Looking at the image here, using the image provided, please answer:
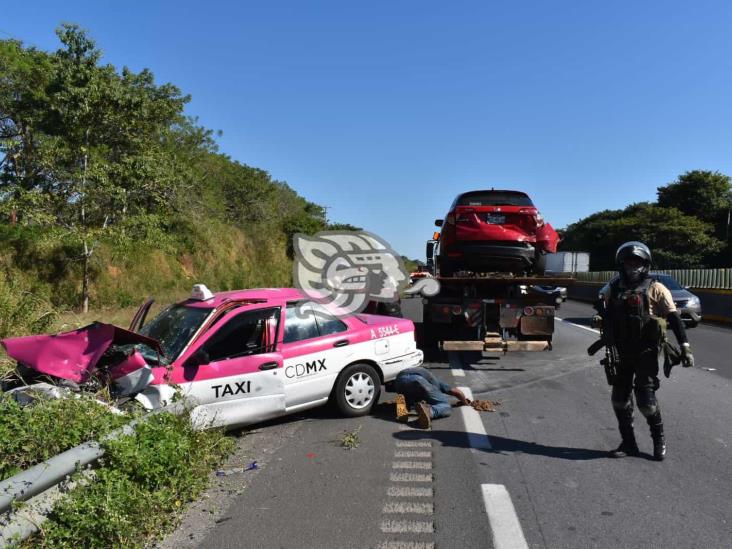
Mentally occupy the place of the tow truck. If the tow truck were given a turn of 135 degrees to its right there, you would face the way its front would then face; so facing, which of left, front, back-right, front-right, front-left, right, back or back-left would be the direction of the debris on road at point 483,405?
front-right

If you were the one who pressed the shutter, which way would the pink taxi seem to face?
facing the viewer and to the left of the viewer

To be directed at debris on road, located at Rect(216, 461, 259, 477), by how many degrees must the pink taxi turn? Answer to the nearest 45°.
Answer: approximately 45° to its left

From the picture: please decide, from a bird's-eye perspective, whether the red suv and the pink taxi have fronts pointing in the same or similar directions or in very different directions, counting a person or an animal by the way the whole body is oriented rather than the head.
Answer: very different directions

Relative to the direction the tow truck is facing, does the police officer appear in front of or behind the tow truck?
behind

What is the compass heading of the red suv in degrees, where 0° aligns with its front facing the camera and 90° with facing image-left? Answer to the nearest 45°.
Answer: approximately 180°

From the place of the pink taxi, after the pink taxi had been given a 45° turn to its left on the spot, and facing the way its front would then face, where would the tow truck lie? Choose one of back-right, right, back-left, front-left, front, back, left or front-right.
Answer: back-left

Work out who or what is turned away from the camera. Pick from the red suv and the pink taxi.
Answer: the red suv

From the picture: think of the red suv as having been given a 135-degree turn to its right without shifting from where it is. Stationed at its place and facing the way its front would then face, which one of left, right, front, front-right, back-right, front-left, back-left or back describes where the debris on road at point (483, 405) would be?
front-right

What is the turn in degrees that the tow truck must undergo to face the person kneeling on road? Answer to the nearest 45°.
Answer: approximately 180°

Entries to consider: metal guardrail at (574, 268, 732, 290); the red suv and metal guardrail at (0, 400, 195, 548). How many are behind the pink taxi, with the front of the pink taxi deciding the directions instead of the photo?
2

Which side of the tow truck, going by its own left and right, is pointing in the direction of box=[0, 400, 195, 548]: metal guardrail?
back

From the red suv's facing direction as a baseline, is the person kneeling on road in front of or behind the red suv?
behind

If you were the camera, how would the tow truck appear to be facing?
facing away from the viewer

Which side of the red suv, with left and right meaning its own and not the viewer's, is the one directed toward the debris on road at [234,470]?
back

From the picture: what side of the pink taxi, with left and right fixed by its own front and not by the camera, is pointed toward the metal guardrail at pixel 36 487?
front

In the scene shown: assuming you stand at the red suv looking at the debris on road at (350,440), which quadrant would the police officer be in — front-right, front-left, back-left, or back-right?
front-left
